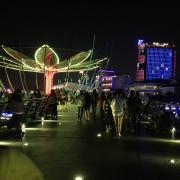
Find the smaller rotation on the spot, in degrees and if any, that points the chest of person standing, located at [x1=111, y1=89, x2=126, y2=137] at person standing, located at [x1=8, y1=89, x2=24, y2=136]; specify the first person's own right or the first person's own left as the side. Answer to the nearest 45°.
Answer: approximately 135° to the first person's own left

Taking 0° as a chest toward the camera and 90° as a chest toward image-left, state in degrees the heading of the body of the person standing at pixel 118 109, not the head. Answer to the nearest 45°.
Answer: approximately 180°
